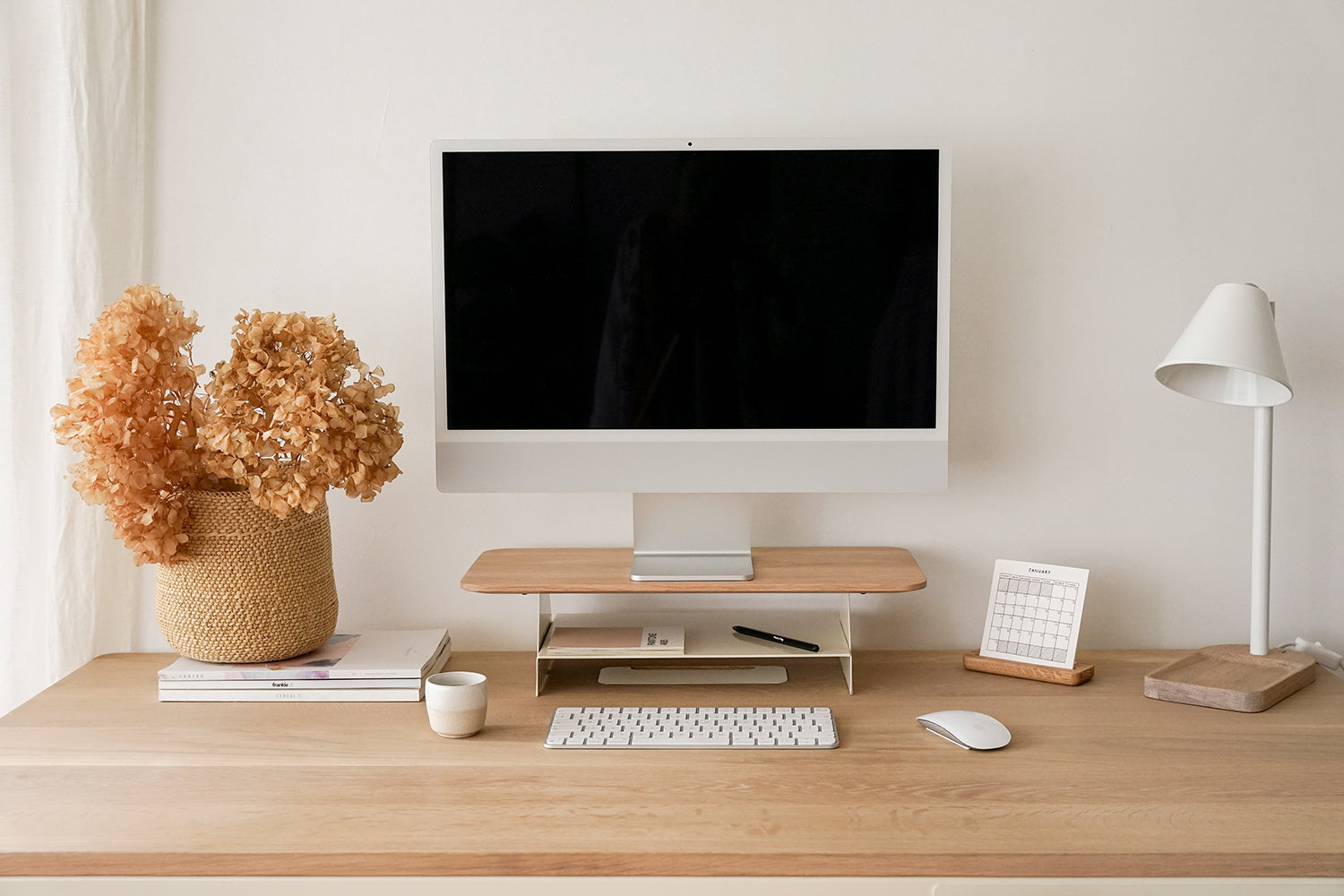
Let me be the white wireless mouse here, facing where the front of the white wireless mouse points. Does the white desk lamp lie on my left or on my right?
on my right

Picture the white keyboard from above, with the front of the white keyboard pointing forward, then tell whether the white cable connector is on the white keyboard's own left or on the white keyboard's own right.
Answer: on the white keyboard's own left

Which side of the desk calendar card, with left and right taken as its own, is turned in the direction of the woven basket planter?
right

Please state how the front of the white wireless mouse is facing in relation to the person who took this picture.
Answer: facing away from the viewer and to the left of the viewer

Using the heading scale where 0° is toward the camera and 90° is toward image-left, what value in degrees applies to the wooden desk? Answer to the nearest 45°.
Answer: approximately 0°

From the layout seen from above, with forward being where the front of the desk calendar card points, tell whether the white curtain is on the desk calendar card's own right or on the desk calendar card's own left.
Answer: on the desk calendar card's own right

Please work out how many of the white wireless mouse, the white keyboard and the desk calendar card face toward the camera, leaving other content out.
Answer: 2

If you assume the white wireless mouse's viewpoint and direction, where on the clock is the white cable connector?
The white cable connector is roughly at 3 o'clock from the white wireless mouse.

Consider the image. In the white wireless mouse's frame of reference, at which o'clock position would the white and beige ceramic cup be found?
The white and beige ceramic cup is roughly at 10 o'clock from the white wireless mouse.
